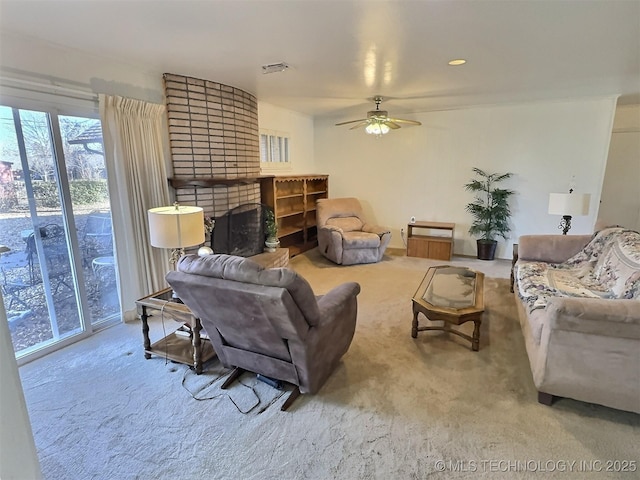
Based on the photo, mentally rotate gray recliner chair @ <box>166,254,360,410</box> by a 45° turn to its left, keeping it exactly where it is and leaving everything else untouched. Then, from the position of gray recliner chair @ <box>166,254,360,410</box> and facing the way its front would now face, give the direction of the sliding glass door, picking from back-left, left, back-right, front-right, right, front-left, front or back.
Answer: front-left

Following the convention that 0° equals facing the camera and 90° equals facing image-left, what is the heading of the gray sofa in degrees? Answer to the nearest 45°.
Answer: approximately 90°

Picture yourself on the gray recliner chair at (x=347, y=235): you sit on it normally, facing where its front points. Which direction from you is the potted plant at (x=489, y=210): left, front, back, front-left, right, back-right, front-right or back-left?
front-left

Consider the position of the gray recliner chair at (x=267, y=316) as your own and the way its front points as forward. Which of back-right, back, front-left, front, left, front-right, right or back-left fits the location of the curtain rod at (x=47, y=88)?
left

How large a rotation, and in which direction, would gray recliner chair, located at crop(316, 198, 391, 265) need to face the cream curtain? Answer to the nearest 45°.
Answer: approximately 90° to its right

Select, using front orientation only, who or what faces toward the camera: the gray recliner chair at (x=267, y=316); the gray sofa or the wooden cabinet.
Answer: the wooden cabinet

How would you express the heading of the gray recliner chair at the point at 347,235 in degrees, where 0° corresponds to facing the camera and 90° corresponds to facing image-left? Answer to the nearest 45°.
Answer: approximately 315°

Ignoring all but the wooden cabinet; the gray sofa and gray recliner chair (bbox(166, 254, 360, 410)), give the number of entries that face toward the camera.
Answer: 1

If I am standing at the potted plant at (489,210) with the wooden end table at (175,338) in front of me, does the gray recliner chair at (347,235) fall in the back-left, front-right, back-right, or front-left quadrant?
front-right

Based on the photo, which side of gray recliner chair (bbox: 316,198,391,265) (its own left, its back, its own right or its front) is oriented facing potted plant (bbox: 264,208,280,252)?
right

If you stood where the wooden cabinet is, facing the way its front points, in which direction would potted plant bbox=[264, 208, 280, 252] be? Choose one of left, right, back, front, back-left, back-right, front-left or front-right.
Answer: front-right

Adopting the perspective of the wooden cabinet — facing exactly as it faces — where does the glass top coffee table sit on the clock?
The glass top coffee table is roughly at 12 o'clock from the wooden cabinet.

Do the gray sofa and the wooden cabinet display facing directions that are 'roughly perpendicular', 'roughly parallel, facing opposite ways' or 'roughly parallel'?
roughly perpendicular

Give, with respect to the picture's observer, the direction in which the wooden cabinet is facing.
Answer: facing the viewer

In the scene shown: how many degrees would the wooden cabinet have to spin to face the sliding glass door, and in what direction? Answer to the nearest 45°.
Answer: approximately 45° to its right

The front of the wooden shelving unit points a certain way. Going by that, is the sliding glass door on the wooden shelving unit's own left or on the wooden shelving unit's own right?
on the wooden shelving unit's own right
